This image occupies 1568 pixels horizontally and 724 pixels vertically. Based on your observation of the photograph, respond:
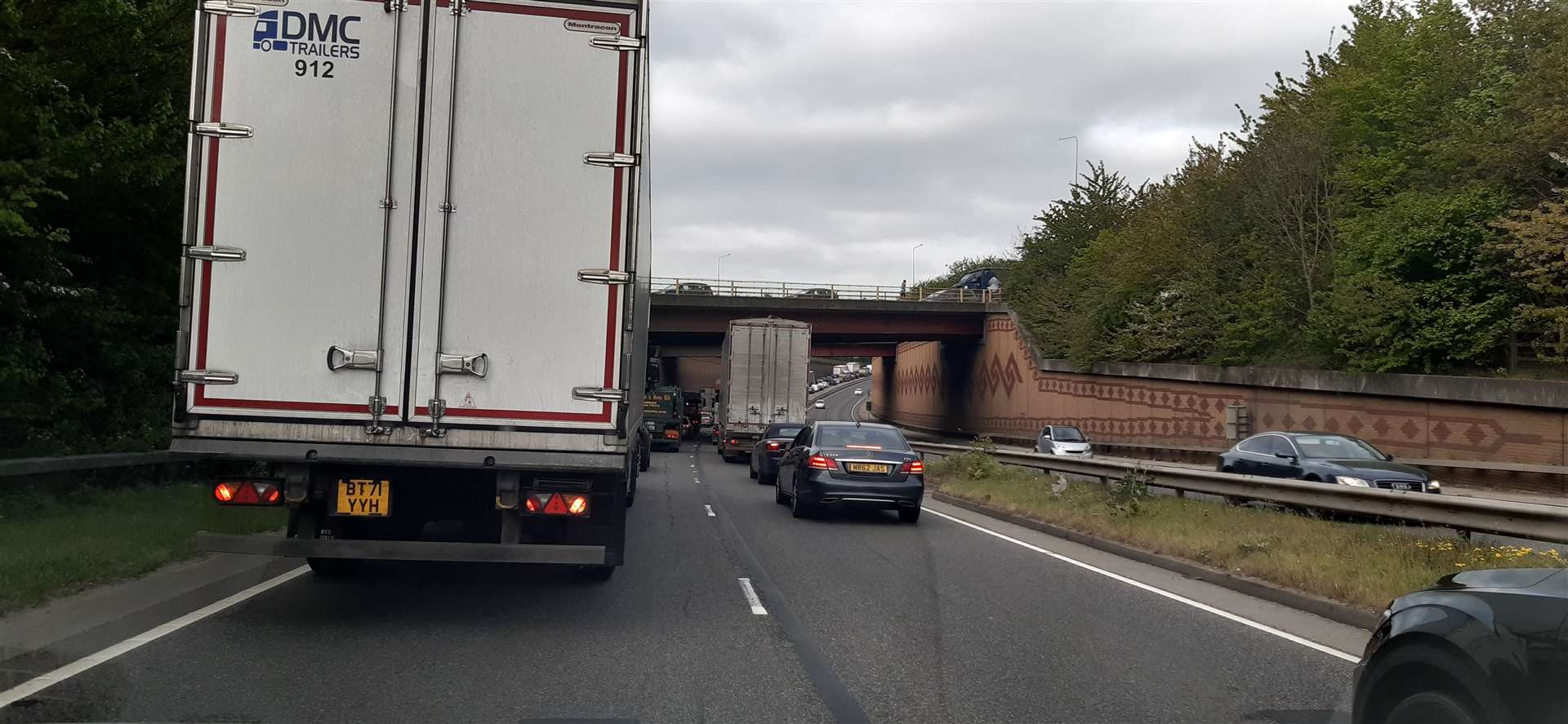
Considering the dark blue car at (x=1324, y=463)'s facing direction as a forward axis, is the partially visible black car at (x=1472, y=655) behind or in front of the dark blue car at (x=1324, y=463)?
in front

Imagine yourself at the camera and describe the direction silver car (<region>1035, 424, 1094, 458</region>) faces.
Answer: facing the viewer and to the right of the viewer

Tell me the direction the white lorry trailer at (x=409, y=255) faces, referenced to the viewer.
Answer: facing away from the viewer

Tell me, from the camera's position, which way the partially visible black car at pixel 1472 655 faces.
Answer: facing away from the viewer and to the left of the viewer

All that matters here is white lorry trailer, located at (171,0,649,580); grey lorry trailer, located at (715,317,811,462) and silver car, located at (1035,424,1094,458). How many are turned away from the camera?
2

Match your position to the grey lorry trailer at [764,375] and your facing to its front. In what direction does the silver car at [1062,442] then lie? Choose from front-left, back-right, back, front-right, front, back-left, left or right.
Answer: right

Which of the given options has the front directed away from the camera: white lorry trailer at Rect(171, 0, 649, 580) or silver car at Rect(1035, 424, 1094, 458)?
the white lorry trailer

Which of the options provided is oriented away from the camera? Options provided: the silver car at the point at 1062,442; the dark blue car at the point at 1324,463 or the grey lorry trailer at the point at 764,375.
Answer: the grey lorry trailer

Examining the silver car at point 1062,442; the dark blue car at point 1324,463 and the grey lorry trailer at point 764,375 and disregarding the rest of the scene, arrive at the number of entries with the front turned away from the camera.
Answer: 1

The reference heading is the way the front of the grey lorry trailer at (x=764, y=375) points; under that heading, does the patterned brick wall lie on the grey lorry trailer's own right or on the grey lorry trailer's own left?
on the grey lorry trailer's own right

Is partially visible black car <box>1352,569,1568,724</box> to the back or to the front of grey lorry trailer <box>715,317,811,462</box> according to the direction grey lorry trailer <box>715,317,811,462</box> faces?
to the back

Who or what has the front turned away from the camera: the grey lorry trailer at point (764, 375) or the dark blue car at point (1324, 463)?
the grey lorry trailer

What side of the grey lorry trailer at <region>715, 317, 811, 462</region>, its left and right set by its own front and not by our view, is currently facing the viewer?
back

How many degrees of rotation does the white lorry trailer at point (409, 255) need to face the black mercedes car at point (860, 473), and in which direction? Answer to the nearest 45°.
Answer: approximately 45° to its right

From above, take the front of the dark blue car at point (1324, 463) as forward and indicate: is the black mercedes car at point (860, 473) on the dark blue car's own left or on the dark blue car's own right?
on the dark blue car's own right
